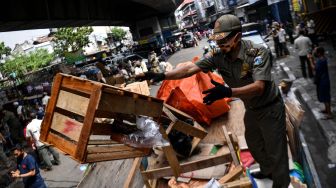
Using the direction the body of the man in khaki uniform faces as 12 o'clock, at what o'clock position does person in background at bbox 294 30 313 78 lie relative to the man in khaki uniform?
The person in background is roughly at 5 o'clock from the man in khaki uniform.

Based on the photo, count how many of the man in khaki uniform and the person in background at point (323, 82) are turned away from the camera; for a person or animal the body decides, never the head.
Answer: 0

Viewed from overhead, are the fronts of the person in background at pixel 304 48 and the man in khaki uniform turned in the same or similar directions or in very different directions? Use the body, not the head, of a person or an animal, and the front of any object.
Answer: very different directions

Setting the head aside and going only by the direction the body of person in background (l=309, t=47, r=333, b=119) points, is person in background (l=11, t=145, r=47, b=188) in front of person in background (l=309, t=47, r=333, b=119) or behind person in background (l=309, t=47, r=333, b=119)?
in front

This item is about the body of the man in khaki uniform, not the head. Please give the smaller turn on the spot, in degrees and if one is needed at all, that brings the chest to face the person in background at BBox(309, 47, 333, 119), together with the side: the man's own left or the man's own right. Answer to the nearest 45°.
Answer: approximately 180°
